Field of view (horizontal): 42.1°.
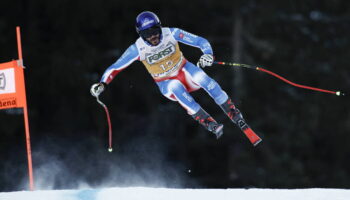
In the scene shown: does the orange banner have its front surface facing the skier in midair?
no

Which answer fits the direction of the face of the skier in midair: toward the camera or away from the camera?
toward the camera

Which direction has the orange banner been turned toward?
toward the camera
